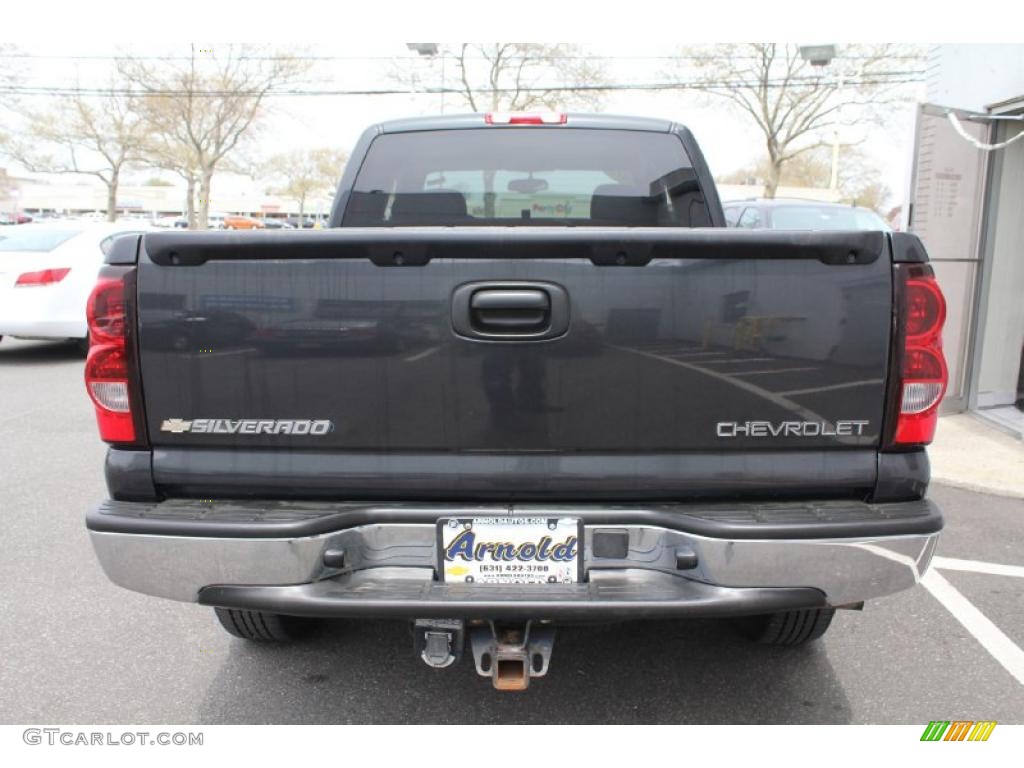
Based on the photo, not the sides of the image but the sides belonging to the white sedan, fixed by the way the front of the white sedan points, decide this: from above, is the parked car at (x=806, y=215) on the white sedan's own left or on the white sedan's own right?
on the white sedan's own right

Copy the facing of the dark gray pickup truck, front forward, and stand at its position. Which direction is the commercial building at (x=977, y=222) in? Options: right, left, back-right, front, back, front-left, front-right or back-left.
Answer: front-right

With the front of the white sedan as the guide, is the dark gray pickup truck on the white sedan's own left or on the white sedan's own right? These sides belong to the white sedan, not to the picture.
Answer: on the white sedan's own right

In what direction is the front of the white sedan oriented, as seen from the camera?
facing away from the viewer and to the right of the viewer

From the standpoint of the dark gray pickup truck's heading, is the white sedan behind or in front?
in front

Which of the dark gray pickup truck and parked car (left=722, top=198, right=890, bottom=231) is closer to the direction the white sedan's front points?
the parked car

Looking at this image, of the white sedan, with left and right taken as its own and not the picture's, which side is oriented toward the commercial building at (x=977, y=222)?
right

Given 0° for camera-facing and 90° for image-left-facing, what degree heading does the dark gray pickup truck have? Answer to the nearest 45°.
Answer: approximately 180°
